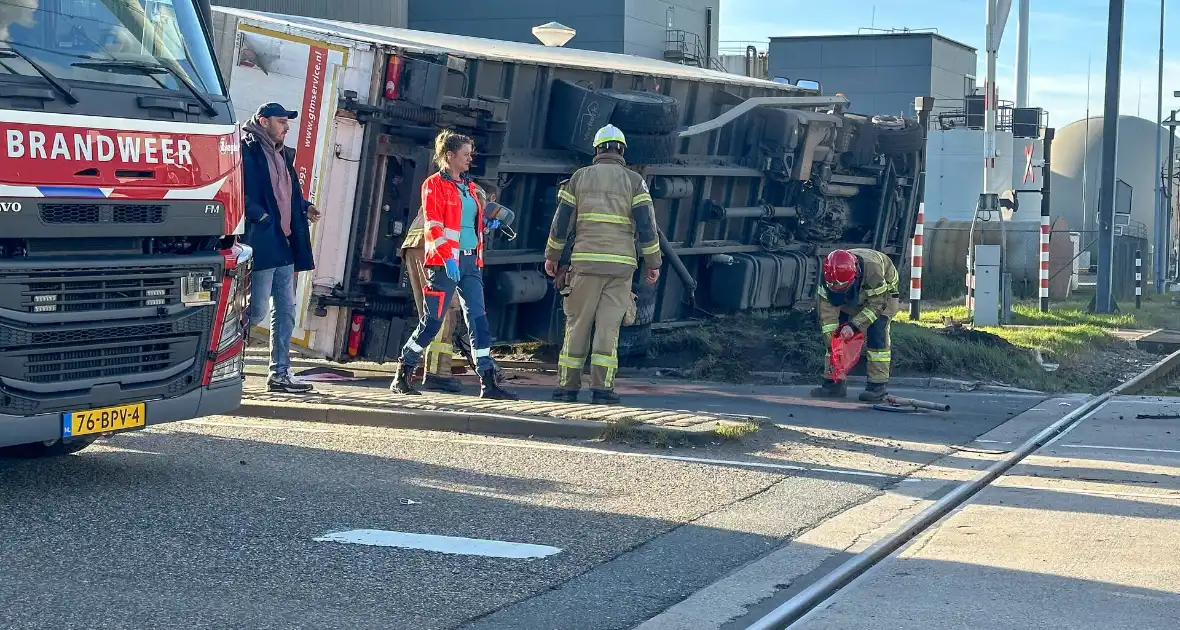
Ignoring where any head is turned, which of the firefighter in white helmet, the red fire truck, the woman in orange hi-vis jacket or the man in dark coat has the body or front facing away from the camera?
the firefighter in white helmet

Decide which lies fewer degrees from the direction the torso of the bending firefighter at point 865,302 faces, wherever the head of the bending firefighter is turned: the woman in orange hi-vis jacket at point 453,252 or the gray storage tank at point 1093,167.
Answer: the woman in orange hi-vis jacket

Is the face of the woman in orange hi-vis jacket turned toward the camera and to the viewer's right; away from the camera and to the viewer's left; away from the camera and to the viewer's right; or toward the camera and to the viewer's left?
toward the camera and to the viewer's right

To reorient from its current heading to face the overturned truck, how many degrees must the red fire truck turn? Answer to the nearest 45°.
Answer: approximately 90° to its left

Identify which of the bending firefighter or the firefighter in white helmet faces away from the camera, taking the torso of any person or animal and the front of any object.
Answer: the firefighter in white helmet

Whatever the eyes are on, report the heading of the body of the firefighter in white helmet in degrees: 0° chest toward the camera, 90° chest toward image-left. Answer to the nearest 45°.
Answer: approximately 180°

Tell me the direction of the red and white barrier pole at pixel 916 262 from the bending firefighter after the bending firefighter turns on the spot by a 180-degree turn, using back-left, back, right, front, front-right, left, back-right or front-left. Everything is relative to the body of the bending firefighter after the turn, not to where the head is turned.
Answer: front-left

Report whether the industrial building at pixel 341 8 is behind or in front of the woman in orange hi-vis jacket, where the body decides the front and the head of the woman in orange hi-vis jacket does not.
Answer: behind

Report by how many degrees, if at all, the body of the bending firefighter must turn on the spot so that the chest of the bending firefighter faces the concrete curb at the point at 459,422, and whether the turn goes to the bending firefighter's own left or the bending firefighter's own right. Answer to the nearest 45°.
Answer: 0° — they already face it

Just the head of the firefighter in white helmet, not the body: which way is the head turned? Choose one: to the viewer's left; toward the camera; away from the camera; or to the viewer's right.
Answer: away from the camera
